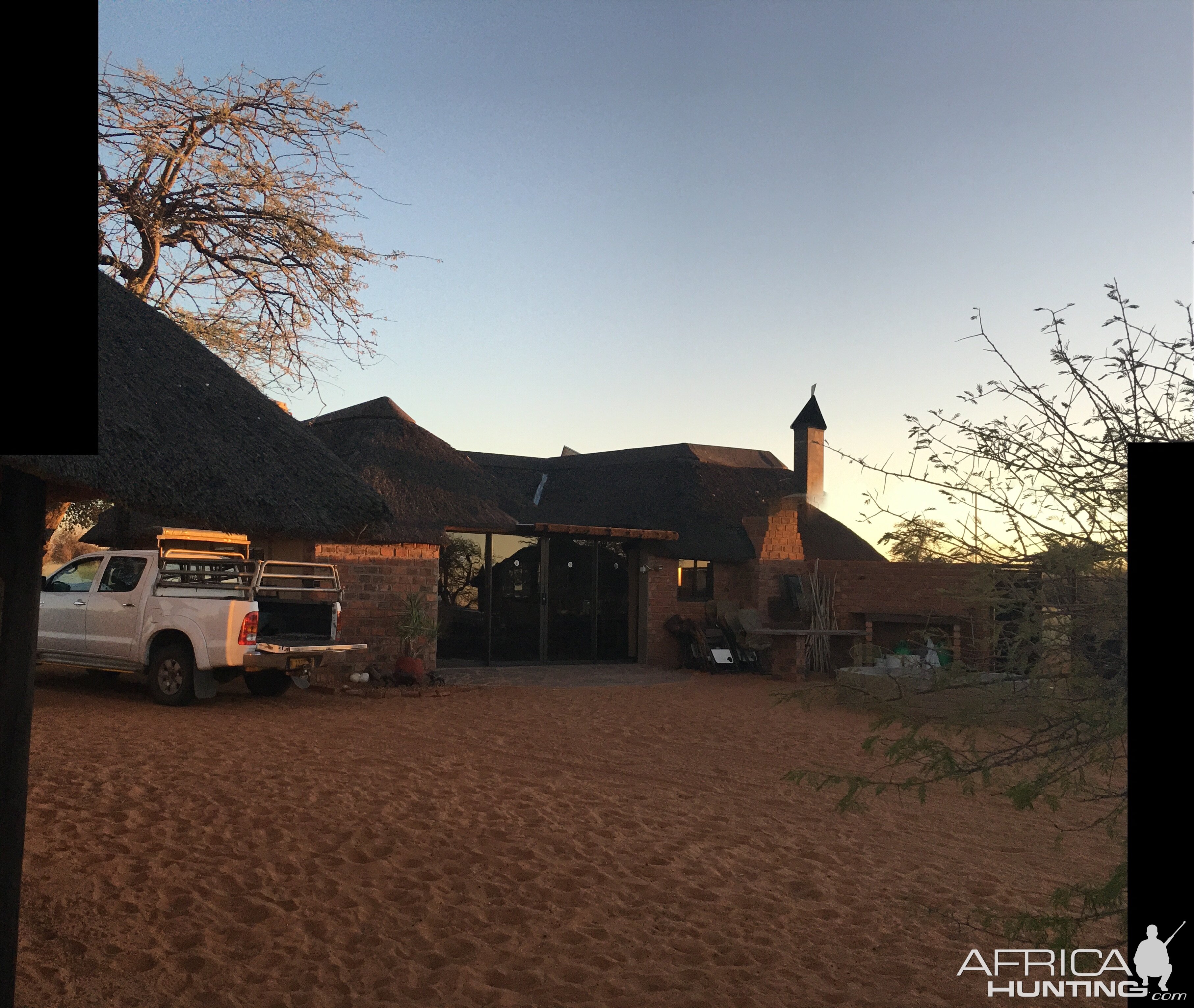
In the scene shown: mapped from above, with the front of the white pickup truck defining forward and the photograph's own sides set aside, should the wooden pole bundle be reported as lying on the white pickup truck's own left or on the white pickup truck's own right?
on the white pickup truck's own right

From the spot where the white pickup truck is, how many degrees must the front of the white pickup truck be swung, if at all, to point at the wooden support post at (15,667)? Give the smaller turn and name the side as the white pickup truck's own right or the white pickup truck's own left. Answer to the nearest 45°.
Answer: approximately 135° to the white pickup truck's own left

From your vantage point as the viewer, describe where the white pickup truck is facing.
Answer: facing away from the viewer and to the left of the viewer
